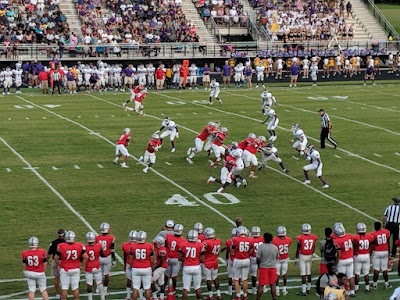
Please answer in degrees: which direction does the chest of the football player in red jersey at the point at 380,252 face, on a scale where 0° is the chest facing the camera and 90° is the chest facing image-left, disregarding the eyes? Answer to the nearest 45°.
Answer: approximately 180°

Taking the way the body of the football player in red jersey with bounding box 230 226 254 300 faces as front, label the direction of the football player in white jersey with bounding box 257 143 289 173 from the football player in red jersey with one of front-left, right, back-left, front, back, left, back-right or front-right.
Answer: front

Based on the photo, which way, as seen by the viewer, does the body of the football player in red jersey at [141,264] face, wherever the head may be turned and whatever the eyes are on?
away from the camera

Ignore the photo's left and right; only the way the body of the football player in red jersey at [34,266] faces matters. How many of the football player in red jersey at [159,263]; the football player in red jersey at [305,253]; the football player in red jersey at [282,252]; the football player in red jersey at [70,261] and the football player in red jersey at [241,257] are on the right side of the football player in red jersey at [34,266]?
5

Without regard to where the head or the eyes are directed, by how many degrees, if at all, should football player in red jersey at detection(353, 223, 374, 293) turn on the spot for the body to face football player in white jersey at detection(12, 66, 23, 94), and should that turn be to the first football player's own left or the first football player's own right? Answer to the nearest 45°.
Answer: approximately 45° to the first football player's own left

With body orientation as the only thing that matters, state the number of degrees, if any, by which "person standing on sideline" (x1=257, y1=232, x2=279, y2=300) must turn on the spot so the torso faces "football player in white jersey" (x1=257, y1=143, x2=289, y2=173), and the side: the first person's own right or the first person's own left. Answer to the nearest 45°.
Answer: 0° — they already face them

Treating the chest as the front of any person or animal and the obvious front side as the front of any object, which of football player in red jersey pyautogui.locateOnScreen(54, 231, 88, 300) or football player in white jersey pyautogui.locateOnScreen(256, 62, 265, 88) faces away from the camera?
the football player in red jersey

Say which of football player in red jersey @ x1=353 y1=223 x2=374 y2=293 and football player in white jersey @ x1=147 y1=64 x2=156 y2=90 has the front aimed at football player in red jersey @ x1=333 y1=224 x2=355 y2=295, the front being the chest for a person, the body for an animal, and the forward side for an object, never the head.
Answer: the football player in white jersey

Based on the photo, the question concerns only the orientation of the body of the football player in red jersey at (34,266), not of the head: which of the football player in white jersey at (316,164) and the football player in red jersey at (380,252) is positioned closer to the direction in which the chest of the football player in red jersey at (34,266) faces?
the football player in white jersey

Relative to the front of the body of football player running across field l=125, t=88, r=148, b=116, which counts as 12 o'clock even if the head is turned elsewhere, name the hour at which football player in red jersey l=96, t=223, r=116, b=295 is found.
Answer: The football player in red jersey is roughly at 3 o'clock from the football player running across field.

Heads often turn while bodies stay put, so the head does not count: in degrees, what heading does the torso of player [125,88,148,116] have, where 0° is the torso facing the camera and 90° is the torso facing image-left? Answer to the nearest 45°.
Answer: approximately 270°

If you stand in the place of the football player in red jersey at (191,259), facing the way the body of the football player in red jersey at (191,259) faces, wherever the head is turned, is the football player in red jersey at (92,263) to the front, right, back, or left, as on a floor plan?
left

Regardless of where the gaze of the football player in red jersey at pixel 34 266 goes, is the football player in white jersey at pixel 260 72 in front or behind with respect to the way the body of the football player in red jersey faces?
in front

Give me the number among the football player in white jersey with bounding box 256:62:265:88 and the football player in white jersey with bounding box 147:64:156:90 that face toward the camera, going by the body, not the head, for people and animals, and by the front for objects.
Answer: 2

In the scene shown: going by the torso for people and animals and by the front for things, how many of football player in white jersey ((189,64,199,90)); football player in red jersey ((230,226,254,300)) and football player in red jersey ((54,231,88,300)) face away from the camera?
2

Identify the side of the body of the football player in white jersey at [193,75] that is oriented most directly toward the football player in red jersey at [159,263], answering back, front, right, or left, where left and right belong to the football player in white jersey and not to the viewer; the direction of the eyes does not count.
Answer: front

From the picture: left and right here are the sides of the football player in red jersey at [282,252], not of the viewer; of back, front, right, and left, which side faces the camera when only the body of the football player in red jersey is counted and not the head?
back

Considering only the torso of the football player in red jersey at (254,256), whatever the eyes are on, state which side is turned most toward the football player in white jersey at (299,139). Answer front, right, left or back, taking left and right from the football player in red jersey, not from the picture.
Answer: front

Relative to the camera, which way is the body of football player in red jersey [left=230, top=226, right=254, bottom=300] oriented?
away from the camera

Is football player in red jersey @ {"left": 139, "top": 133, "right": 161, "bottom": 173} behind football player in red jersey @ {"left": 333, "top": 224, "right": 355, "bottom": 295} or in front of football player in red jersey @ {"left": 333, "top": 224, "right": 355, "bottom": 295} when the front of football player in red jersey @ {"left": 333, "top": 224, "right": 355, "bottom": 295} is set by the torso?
in front

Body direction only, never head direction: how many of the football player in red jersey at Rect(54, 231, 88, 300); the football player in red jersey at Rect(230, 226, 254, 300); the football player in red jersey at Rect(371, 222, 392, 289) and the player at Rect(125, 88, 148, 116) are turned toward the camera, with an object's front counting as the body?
0

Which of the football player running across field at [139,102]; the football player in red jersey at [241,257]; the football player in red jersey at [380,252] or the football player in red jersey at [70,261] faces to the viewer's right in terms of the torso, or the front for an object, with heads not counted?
the football player running across field

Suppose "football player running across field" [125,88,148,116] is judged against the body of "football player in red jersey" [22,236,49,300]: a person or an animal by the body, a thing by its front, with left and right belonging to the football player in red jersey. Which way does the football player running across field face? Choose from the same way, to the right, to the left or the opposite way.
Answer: to the right
